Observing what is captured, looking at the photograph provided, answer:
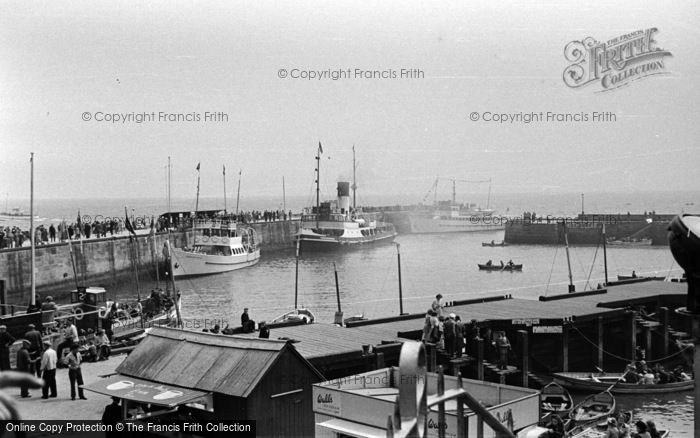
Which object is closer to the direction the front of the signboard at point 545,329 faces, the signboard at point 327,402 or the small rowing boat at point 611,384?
the signboard

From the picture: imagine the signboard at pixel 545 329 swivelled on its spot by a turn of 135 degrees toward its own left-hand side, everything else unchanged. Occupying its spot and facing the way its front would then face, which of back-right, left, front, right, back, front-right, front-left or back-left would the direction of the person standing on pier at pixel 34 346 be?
back

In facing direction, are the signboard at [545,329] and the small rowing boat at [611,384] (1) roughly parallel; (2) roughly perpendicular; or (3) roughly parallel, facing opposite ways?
roughly perpendicular

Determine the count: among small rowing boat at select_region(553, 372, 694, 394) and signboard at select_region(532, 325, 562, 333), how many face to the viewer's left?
1

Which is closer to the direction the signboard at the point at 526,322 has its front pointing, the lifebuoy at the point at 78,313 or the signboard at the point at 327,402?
the signboard

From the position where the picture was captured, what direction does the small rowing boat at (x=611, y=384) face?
facing to the left of the viewer

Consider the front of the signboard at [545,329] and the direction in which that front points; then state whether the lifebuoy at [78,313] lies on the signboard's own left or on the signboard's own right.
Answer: on the signboard's own right

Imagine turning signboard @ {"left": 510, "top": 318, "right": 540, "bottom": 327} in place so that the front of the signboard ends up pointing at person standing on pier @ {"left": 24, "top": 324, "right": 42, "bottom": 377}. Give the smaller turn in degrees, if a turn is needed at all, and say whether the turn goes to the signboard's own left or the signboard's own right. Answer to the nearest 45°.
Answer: approximately 45° to the signboard's own right

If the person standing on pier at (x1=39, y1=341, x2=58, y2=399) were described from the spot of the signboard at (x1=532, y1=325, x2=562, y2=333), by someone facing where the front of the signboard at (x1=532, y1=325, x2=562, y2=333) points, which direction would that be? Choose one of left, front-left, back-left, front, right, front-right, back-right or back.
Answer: front-right

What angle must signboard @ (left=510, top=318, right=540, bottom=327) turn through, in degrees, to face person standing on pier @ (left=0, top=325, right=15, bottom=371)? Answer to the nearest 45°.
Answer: approximately 45° to its right

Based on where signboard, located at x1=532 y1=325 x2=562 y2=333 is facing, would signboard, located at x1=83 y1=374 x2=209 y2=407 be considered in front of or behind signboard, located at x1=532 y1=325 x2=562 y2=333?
in front
